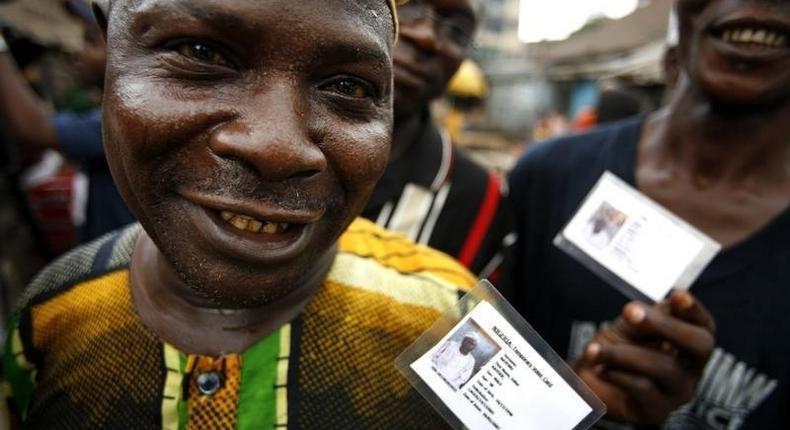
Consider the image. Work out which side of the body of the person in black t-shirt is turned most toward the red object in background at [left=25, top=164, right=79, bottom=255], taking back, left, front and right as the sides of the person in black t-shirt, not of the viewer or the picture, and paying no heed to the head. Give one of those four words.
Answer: right

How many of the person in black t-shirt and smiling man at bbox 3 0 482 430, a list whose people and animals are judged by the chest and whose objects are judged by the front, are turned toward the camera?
2

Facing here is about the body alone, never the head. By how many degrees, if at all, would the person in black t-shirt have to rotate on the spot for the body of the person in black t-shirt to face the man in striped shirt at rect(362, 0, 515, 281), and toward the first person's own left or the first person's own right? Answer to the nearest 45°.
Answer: approximately 90° to the first person's own right

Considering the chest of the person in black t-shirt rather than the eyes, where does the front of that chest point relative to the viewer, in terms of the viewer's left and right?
facing the viewer

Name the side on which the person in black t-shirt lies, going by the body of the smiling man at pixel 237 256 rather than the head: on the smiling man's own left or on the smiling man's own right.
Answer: on the smiling man's own left

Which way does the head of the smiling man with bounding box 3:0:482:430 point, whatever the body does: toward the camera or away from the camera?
toward the camera

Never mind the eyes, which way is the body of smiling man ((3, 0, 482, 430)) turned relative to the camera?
toward the camera

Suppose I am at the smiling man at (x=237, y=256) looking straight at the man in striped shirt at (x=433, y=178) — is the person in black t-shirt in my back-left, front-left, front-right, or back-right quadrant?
front-right

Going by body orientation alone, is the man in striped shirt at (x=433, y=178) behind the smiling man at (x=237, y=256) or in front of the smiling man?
behind

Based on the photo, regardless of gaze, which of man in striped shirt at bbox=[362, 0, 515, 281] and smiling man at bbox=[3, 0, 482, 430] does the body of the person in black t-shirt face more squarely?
the smiling man
